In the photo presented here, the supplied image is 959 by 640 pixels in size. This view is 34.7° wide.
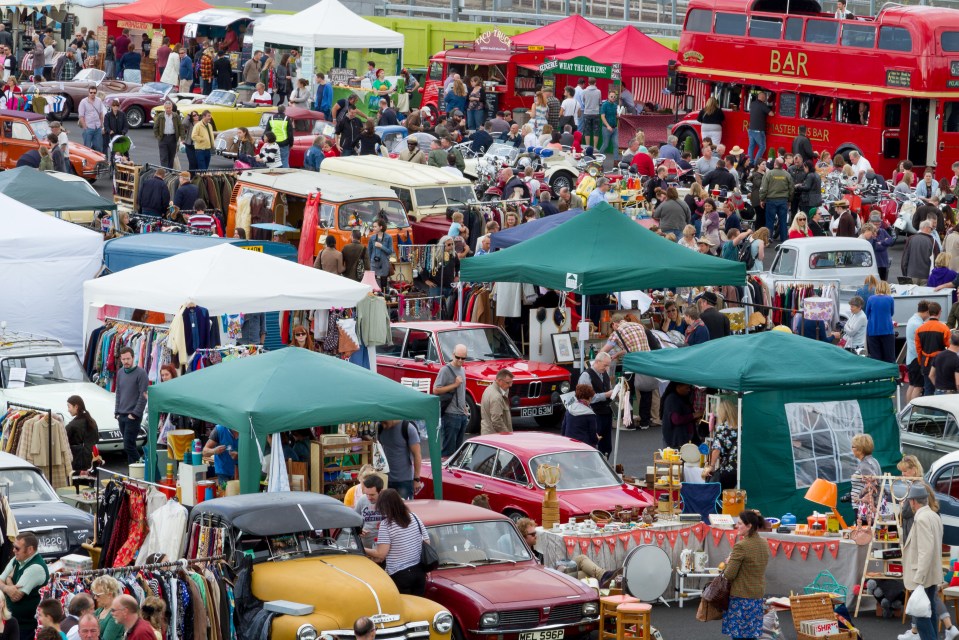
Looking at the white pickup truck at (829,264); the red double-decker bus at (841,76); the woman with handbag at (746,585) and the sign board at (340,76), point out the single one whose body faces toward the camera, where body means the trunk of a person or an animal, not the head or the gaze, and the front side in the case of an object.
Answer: the sign board

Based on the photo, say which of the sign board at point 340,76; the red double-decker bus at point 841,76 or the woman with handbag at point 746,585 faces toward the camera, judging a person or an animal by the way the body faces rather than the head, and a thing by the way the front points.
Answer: the sign board

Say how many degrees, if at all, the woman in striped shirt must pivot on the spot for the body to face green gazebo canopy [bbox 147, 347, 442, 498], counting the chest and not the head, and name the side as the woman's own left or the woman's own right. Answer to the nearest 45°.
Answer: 0° — they already face it

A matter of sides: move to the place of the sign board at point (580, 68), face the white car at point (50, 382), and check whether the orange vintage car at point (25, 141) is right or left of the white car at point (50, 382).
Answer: right

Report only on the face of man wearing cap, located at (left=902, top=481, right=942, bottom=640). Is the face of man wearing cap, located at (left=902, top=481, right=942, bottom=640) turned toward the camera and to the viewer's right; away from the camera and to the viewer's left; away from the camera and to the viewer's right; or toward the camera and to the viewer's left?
away from the camera and to the viewer's left

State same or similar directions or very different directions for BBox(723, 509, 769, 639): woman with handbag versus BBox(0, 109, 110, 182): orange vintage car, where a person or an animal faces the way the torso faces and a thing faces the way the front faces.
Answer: very different directions

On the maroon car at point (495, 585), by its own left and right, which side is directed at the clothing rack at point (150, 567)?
right

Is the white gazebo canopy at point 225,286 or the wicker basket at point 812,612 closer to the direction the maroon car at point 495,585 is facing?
the wicker basket

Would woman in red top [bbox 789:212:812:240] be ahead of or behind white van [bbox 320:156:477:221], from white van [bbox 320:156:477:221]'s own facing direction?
ahead

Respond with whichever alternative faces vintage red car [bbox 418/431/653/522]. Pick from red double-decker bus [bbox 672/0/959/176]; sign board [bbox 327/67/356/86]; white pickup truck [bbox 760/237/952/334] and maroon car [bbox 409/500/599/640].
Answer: the sign board

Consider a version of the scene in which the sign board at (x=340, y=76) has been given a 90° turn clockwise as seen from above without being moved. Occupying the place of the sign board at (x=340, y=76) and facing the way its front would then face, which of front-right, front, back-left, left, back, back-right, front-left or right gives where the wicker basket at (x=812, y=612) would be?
left

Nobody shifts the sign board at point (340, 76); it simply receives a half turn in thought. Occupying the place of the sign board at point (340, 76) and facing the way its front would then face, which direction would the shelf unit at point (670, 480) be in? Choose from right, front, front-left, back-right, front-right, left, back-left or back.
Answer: back

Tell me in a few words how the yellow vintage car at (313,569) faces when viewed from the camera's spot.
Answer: facing the viewer and to the right of the viewer

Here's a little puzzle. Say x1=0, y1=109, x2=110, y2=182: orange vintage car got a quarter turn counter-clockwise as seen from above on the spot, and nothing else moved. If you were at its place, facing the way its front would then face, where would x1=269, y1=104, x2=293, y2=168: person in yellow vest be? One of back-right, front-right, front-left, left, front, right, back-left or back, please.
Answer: front-right

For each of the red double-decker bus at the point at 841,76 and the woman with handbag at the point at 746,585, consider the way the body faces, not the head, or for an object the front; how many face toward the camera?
0

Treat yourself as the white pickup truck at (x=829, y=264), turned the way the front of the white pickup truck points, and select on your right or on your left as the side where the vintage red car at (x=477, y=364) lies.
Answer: on your left

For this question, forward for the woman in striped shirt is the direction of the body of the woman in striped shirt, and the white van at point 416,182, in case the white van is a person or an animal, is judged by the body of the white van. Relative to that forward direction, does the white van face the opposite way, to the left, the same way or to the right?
the opposite way

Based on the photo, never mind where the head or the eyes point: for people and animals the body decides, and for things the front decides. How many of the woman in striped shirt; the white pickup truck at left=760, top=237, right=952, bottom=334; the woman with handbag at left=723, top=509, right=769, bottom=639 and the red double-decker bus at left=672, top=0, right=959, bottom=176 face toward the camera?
0
